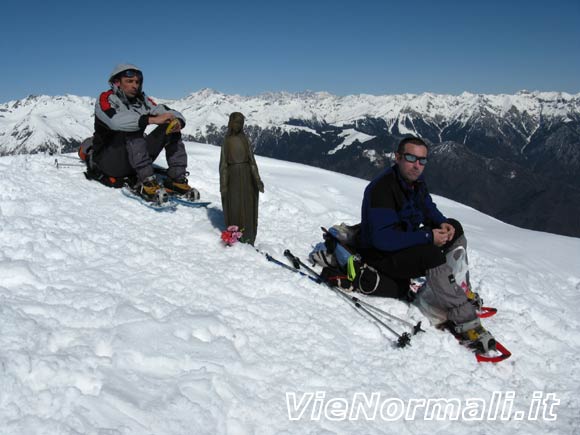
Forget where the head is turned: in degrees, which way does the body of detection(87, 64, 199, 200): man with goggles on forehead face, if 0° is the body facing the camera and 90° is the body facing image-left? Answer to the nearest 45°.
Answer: approximately 315°

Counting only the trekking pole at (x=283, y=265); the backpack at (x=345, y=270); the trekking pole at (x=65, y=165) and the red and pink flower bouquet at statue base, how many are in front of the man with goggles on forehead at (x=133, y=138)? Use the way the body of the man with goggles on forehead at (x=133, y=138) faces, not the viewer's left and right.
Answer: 3

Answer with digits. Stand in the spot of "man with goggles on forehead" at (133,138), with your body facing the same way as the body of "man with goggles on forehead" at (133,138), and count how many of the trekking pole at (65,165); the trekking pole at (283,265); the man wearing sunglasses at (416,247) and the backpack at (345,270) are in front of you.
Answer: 3

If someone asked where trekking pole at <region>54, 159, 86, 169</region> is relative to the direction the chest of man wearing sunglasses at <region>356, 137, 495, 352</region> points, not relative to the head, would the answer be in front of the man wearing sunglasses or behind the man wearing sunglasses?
behind
